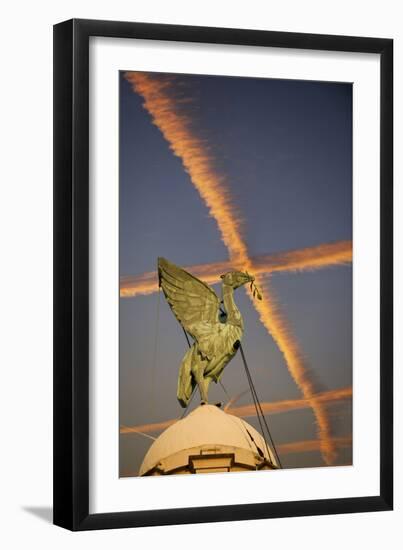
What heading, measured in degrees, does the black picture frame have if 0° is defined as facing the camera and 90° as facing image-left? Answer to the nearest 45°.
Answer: approximately 315°
